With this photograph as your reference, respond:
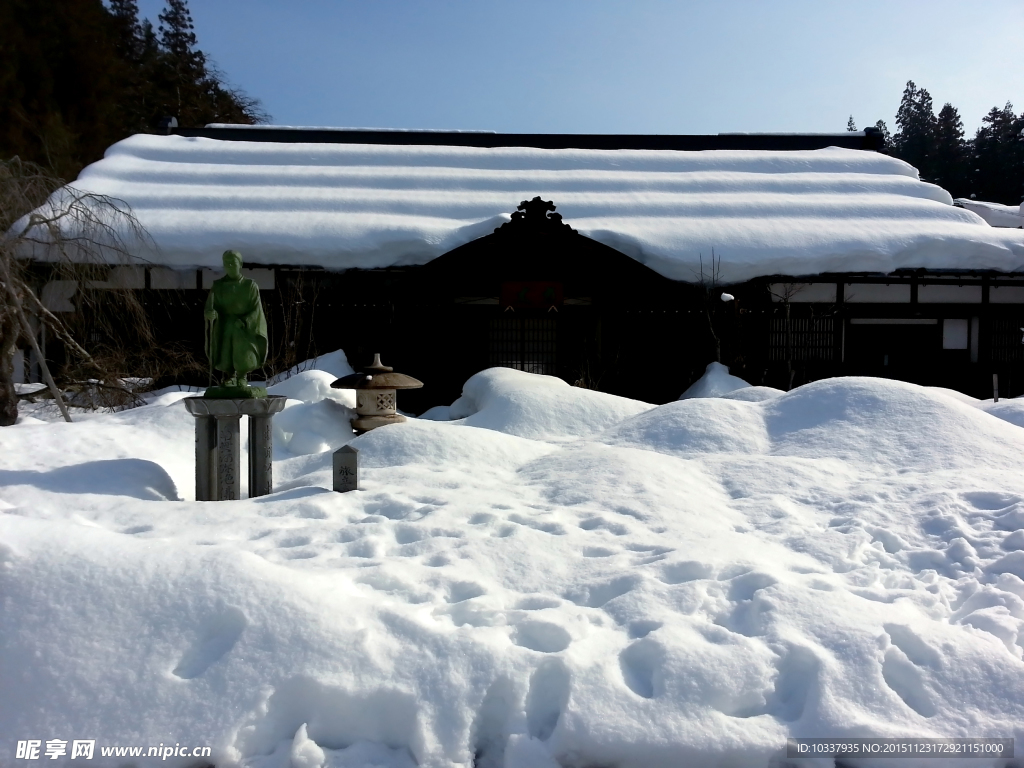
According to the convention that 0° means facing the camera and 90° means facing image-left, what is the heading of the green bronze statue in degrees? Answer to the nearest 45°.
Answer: approximately 0°

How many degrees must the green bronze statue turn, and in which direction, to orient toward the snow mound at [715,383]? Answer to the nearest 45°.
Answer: approximately 135° to its left

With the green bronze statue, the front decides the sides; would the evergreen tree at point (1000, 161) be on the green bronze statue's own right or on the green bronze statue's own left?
on the green bronze statue's own left

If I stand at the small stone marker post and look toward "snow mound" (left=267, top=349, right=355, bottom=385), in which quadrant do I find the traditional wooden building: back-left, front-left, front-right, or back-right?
front-right

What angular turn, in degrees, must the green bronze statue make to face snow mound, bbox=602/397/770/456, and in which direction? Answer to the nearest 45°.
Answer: approximately 90° to its left

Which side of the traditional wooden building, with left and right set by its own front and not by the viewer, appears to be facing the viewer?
front

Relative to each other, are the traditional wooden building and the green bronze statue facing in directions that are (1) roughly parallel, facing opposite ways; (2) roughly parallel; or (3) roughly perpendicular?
roughly parallel

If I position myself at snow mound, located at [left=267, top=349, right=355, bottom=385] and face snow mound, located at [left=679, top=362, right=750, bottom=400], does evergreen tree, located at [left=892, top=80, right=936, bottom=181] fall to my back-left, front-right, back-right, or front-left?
front-left

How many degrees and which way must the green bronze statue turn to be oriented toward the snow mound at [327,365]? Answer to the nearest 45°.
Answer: approximately 180°

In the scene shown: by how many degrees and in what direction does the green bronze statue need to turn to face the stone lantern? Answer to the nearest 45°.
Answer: approximately 135° to its left

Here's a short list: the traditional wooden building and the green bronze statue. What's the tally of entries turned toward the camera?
2

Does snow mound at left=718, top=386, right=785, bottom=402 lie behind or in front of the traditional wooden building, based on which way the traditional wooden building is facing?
in front

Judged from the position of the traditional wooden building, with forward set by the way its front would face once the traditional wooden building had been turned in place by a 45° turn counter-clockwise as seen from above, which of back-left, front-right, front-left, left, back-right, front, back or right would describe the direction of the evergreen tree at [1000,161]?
left

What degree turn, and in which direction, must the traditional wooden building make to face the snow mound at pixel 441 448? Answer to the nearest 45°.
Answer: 0° — it already faces it
